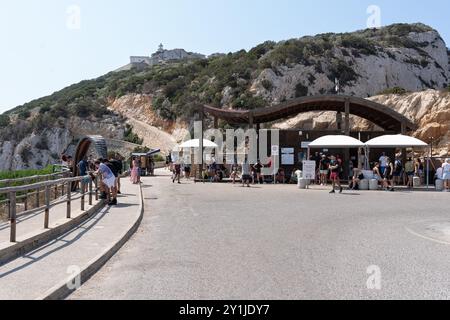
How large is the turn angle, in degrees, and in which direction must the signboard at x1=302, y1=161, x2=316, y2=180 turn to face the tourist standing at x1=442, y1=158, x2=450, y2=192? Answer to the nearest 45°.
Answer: approximately 90° to its left

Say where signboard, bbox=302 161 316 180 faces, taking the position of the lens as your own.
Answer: facing the viewer

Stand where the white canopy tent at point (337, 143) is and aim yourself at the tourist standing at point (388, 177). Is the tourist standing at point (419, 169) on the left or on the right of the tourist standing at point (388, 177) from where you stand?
left

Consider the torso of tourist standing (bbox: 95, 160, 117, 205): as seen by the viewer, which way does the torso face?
to the viewer's left

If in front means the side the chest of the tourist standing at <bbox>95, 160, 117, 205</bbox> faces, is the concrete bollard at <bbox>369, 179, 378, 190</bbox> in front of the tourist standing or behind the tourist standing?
behind

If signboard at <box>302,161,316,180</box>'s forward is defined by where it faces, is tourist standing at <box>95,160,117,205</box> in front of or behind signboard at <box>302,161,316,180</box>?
in front

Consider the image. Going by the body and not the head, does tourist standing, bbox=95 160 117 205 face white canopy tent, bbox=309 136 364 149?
no

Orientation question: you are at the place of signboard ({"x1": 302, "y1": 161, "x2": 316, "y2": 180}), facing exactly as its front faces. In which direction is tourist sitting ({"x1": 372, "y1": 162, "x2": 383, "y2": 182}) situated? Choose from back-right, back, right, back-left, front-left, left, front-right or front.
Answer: left

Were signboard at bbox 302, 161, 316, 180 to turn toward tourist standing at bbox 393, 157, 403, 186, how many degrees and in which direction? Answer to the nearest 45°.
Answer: approximately 135° to its left

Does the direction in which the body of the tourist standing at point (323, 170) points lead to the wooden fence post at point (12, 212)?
no

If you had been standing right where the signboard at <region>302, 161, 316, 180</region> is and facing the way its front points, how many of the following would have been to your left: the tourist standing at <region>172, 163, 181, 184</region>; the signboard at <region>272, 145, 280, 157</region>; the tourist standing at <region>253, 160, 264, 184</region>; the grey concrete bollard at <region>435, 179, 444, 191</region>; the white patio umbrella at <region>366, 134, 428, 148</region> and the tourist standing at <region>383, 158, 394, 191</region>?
3

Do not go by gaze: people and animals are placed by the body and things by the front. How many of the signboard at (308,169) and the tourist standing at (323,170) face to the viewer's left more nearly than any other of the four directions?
0
